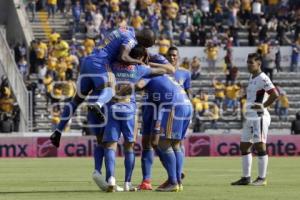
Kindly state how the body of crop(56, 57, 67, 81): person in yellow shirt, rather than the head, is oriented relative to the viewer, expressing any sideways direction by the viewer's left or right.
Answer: facing the viewer

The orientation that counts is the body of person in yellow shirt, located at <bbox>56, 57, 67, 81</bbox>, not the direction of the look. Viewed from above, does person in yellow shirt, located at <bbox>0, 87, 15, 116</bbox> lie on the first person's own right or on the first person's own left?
on the first person's own right

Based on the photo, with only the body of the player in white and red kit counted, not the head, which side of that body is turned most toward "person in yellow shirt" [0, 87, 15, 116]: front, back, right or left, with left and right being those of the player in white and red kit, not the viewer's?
right

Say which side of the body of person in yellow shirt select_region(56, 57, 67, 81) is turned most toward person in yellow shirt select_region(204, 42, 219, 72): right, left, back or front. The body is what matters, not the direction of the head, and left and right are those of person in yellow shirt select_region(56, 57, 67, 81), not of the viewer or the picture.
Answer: left

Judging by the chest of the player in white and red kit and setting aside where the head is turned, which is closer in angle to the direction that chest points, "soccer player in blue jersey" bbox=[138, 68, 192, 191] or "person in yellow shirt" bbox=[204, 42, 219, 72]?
the soccer player in blue jersey
